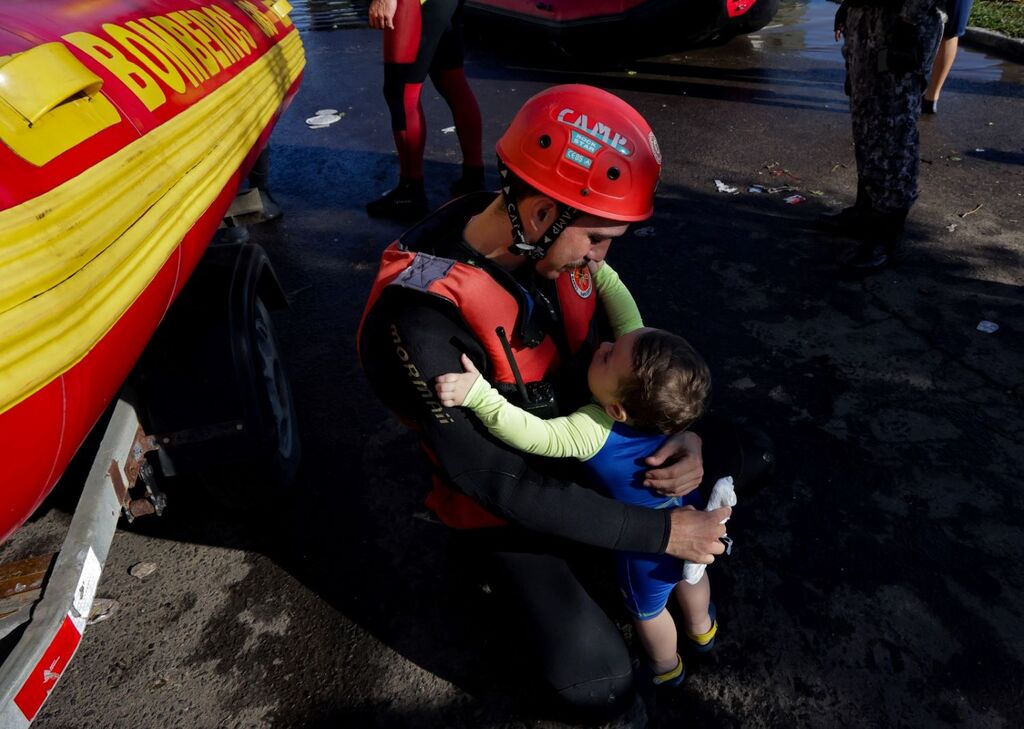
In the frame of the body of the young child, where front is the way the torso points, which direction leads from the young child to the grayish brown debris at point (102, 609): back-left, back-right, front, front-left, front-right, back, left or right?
front-left

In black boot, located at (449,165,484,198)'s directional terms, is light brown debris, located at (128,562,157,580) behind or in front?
in front

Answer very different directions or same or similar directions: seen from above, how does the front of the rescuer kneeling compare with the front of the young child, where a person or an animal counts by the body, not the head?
very different directions

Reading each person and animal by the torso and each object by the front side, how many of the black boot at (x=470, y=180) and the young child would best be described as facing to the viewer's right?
0

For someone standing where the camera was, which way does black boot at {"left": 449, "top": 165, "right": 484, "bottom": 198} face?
facing the viewer and to the left of the viewer

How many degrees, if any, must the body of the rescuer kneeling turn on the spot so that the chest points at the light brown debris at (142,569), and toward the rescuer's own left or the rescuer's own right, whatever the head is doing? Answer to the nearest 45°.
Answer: approximately 135° to the rescuer's own right

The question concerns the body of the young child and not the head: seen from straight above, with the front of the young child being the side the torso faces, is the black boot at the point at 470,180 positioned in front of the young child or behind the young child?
in front

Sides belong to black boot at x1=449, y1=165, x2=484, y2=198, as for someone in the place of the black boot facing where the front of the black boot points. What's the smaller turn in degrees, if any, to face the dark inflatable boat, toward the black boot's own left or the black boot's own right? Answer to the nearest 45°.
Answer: approximately 180°

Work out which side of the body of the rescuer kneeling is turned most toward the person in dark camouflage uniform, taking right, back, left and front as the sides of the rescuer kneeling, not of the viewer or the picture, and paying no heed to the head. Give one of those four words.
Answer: left

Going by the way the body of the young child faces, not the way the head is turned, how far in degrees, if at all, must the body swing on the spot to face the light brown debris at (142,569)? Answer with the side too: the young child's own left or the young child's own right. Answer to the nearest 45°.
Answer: approximately 45° to the young child's own left

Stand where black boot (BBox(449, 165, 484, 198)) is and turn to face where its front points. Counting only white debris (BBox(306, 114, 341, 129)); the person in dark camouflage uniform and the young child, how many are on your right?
1

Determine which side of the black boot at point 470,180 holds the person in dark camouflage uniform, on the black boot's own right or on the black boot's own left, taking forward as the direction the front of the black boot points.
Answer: on the black boot's own left

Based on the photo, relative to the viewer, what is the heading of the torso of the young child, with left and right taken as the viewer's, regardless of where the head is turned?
facing away from the viewer and to the left of the viewer

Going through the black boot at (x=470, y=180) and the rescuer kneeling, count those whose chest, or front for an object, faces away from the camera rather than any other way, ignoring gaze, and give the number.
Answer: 0

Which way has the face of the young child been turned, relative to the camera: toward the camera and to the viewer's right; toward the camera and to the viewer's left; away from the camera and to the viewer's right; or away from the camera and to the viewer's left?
away from the camera and to the viewer's left

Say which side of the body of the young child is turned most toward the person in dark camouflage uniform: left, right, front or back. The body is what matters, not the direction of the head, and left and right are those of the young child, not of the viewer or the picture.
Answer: right

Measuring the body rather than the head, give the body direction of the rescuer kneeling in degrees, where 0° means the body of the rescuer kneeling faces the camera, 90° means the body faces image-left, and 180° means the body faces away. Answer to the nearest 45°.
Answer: approximately 315°
